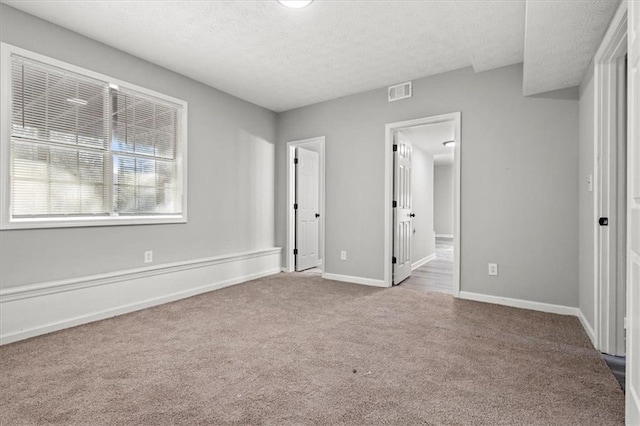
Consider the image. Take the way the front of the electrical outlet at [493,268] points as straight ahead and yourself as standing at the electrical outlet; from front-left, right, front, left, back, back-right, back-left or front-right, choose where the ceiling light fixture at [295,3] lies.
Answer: front-right

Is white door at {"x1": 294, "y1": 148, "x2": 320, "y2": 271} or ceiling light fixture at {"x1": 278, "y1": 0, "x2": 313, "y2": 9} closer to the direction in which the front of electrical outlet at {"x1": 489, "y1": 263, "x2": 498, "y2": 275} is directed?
the ceiling light fixture

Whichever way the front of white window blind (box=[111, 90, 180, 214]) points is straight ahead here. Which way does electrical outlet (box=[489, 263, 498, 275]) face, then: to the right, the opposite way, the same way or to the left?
to the right

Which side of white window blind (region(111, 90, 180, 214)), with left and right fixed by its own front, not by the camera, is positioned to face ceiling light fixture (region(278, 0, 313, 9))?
front

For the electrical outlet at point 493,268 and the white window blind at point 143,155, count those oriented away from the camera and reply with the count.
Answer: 0

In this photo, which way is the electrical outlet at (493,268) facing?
toward the camera

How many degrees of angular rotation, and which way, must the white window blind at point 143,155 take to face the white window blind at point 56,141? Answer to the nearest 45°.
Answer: approximately 90° to its right

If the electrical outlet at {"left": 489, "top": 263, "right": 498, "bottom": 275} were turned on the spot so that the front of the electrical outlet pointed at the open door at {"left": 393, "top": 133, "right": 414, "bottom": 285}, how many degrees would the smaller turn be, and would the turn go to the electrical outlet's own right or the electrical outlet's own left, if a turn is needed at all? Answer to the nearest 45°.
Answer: approximately 135° to the electrical outlet's own right

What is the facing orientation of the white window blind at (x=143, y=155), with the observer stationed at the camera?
facing the viewer and to the right of the viewer

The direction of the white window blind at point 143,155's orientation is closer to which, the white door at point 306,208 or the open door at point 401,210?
the open door

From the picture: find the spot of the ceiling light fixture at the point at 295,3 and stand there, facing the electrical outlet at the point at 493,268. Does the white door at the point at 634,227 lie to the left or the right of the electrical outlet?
right

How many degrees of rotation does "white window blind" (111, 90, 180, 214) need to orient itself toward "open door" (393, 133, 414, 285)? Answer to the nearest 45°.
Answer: approximately 45° to its left

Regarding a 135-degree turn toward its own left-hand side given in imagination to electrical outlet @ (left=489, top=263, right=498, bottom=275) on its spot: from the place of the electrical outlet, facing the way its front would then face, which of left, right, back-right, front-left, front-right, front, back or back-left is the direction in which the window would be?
back

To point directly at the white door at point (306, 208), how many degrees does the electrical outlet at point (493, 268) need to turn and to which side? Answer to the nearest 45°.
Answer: approximately 90° to its right

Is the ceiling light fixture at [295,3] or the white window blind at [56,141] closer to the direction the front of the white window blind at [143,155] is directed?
the ceiling light fixture

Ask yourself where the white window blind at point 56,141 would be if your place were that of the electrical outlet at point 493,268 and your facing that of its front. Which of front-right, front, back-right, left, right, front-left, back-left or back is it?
front-right
